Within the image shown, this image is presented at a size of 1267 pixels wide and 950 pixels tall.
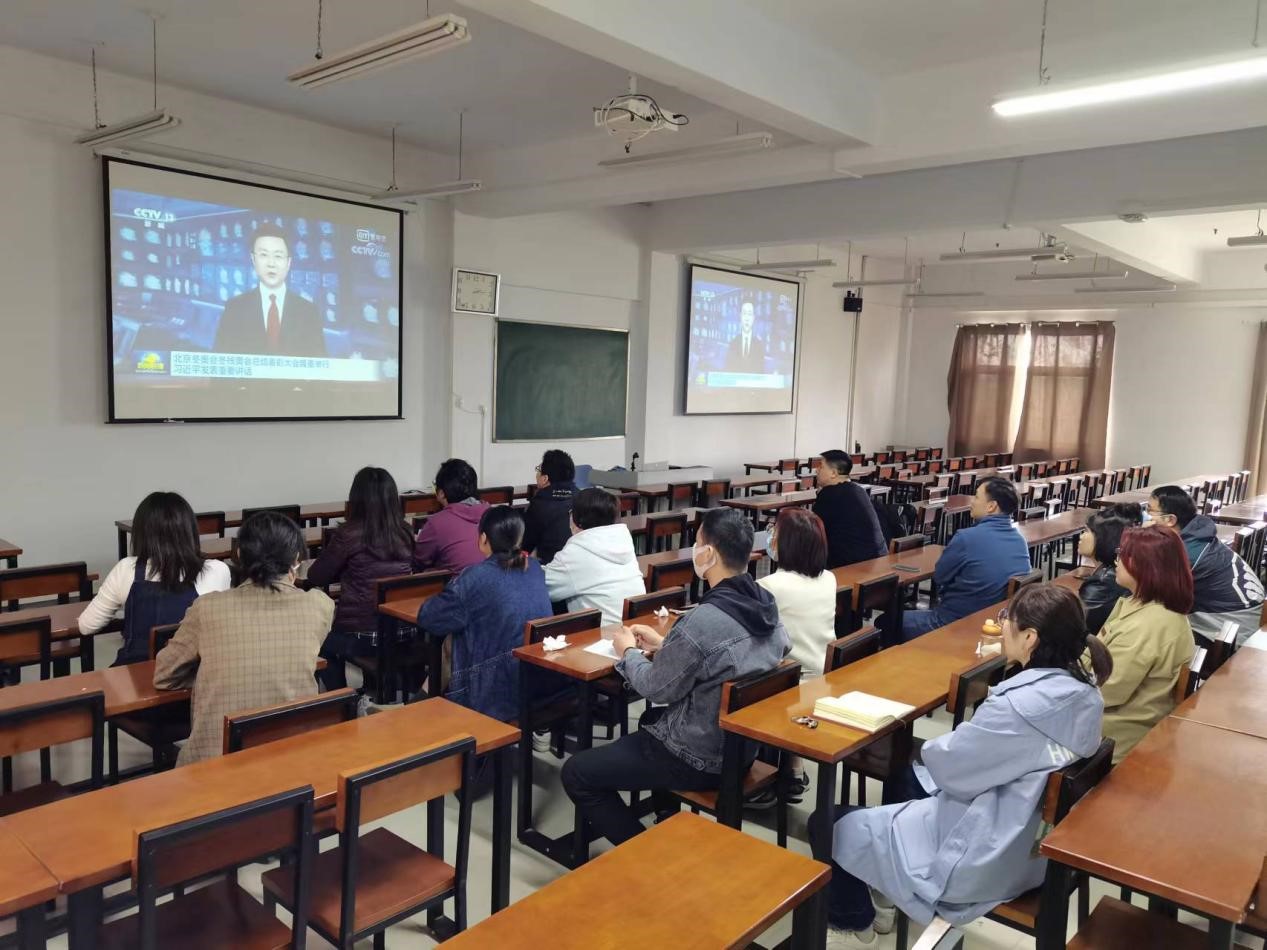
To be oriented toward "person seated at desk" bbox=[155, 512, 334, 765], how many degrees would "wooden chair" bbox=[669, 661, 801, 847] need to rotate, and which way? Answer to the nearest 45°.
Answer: approximately 45° to its left

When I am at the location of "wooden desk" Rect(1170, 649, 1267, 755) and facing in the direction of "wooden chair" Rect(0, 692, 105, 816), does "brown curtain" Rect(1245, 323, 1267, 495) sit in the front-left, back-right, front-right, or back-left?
back-right

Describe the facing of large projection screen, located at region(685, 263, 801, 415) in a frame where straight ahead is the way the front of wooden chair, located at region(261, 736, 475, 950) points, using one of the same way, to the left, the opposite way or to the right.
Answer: the opposite way

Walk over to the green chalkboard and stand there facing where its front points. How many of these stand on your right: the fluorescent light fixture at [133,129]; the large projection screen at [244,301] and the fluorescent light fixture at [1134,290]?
2

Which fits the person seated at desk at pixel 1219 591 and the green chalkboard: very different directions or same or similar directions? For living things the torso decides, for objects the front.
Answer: very different directions

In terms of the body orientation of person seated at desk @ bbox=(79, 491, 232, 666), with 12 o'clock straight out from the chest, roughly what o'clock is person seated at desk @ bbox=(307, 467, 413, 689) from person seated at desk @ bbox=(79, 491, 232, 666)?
person seated at desk @ bbox=(307, 467, 413, 689) is roughly at 2 o'clock from person seated at desk @ bbox=(79, 491, 232, 666).

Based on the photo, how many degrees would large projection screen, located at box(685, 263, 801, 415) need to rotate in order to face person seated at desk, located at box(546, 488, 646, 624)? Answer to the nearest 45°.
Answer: approximately 45° to its right

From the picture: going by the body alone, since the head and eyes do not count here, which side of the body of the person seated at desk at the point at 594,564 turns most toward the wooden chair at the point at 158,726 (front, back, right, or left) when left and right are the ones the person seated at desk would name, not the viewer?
left

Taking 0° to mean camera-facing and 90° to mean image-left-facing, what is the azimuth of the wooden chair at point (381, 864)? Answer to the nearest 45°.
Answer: approximately 135°

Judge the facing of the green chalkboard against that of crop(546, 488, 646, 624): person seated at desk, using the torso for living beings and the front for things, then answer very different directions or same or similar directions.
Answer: very different directions

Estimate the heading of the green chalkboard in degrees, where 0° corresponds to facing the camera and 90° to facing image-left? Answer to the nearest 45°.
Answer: approximately 315°

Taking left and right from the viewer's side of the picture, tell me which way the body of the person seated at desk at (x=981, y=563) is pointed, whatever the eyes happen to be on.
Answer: facing away from the viewer and to the left of the viewer

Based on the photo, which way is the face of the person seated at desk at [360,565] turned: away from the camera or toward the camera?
away from the camera

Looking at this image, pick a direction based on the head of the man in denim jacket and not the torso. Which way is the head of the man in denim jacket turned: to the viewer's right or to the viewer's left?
to the viewer's left
